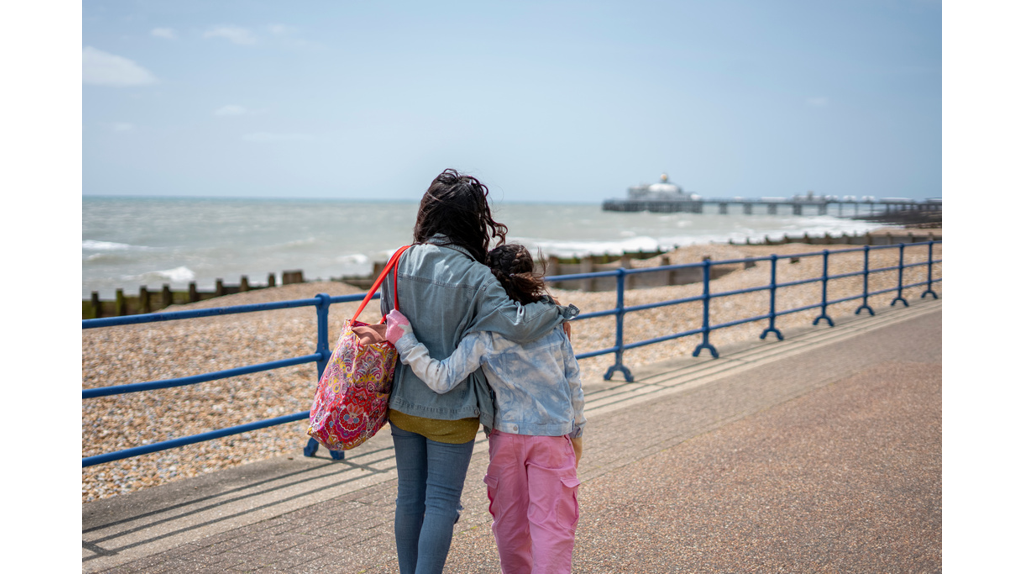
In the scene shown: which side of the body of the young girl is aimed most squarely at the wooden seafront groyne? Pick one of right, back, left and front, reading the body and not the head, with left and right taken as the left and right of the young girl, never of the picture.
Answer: front

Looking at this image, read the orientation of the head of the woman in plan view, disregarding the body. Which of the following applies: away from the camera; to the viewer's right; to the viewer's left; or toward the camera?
away from the camera

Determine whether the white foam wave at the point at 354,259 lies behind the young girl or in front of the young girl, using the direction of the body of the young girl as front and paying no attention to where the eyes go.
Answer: in front

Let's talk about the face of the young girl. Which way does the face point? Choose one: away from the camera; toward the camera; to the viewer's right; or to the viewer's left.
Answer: away from the camera

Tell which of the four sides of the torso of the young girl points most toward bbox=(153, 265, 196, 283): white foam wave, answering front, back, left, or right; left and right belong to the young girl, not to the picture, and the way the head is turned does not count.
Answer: front

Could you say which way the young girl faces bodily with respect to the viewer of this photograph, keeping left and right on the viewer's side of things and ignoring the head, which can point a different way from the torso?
facing away from the viewer
